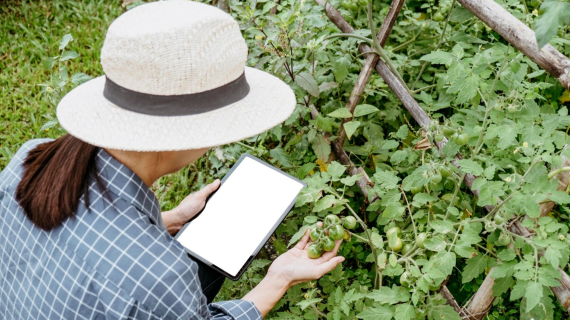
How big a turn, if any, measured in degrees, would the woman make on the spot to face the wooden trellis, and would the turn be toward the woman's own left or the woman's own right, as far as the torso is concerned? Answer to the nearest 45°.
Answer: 0° — they already face it

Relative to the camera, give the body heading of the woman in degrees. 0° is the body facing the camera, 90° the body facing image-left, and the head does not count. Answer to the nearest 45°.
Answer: approximately 225°

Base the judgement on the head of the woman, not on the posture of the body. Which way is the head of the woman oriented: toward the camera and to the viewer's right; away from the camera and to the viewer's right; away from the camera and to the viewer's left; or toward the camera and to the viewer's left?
away from the camera and to the viewer's right

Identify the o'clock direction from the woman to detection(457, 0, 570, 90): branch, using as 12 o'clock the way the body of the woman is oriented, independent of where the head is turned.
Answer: The branch is roughly at 1 o'clock from the woman.
